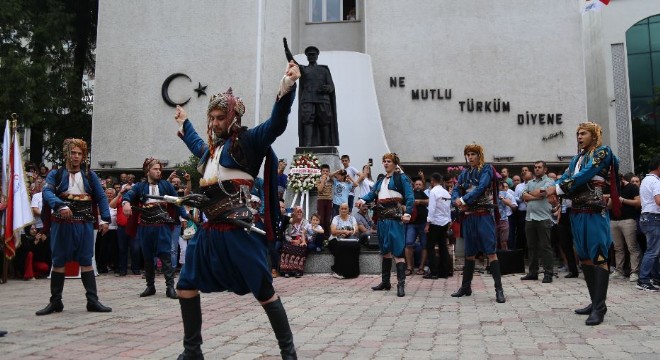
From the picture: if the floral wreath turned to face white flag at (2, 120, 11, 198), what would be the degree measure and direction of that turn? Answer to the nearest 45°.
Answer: approximately 45° to its right

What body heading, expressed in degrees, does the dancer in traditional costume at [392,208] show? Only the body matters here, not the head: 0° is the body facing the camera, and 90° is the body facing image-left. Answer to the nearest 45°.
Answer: approximately 45°

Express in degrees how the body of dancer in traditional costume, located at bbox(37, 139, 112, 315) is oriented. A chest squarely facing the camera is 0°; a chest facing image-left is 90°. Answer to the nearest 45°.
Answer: approximately 0°

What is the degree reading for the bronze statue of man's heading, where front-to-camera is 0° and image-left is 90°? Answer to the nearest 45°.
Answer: approximately 0°

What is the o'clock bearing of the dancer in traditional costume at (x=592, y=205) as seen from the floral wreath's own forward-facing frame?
The dancer in traditional costume is roughly at 11 o'clock from the floral wreath.

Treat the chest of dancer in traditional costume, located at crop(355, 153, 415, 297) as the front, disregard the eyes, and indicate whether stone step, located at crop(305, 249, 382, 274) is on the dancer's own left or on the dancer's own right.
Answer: on the dancer's own right

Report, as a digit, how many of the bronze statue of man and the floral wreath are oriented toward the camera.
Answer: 2
